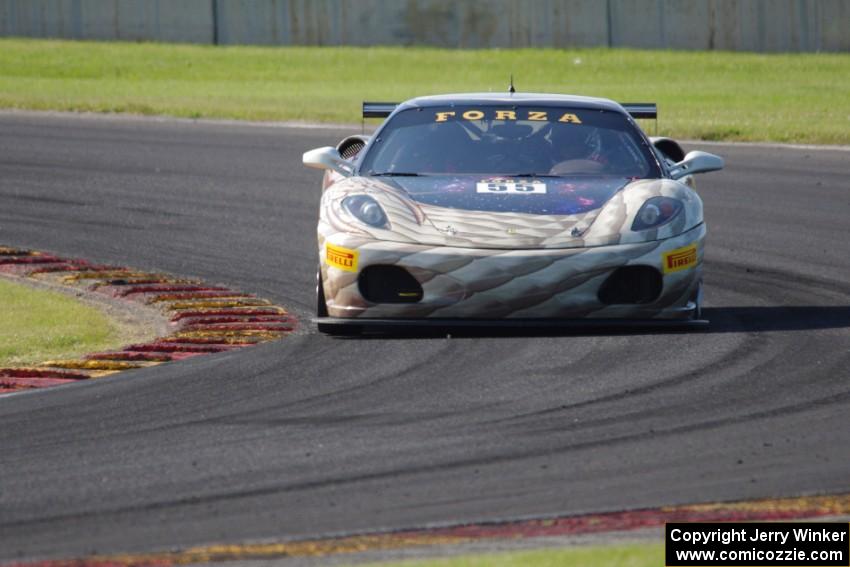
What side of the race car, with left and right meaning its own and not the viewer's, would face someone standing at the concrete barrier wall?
back

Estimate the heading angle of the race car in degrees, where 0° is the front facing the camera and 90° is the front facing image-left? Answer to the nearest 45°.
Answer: approximately 0°
